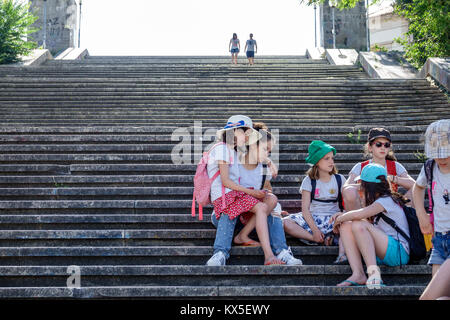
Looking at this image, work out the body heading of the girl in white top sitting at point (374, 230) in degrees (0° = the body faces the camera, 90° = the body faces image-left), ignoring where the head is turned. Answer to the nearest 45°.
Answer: approximately 90°

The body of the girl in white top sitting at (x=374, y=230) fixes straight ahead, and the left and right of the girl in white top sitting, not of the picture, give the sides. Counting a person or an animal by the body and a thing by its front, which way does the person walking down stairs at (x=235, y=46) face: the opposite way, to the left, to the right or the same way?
to the left

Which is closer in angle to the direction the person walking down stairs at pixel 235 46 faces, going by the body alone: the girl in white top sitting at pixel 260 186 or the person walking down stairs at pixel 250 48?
the girl in white top sitting

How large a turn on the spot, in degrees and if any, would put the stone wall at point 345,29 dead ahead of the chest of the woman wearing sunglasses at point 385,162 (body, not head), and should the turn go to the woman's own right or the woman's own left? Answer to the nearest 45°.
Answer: approximately 180°

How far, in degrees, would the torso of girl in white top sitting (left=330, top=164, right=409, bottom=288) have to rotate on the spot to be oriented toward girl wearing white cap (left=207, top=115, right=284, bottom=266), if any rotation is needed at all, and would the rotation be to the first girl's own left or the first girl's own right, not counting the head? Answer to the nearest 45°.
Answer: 0° — they already face them

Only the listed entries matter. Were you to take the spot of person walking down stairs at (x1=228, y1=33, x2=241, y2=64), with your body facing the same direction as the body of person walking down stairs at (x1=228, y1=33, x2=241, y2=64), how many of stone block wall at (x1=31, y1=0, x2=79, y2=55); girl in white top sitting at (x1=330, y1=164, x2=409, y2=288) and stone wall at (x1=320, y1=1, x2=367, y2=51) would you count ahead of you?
1

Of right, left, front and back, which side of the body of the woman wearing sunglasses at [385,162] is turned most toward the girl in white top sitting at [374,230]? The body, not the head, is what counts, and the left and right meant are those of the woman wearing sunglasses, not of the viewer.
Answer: front

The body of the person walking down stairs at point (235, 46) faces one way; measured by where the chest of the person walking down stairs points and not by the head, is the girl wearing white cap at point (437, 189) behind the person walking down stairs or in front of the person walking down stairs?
in front

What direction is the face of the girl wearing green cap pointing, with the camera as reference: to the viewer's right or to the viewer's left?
to the viewer's right

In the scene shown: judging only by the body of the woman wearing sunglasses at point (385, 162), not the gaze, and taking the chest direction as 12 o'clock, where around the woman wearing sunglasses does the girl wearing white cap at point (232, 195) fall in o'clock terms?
The girl wearing white cap is roughly at 2 o'clock from the woman wearing sunglasses.

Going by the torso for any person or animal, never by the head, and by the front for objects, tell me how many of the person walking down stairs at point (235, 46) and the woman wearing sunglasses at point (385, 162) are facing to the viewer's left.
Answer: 0

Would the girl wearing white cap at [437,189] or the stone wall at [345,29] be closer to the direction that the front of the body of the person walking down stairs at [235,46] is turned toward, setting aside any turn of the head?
the girl wearing white cap

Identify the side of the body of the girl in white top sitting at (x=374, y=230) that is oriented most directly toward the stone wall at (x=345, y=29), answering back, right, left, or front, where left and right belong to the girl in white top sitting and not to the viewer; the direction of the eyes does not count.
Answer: right

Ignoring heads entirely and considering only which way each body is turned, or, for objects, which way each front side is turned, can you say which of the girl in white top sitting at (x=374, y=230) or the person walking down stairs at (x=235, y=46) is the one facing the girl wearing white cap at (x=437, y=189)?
the person walking down stairs

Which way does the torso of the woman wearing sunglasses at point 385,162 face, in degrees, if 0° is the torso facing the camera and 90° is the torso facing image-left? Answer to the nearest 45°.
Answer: approximately 0°

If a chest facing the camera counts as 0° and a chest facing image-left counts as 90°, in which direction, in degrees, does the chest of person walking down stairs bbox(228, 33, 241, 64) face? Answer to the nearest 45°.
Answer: approximately 0°
